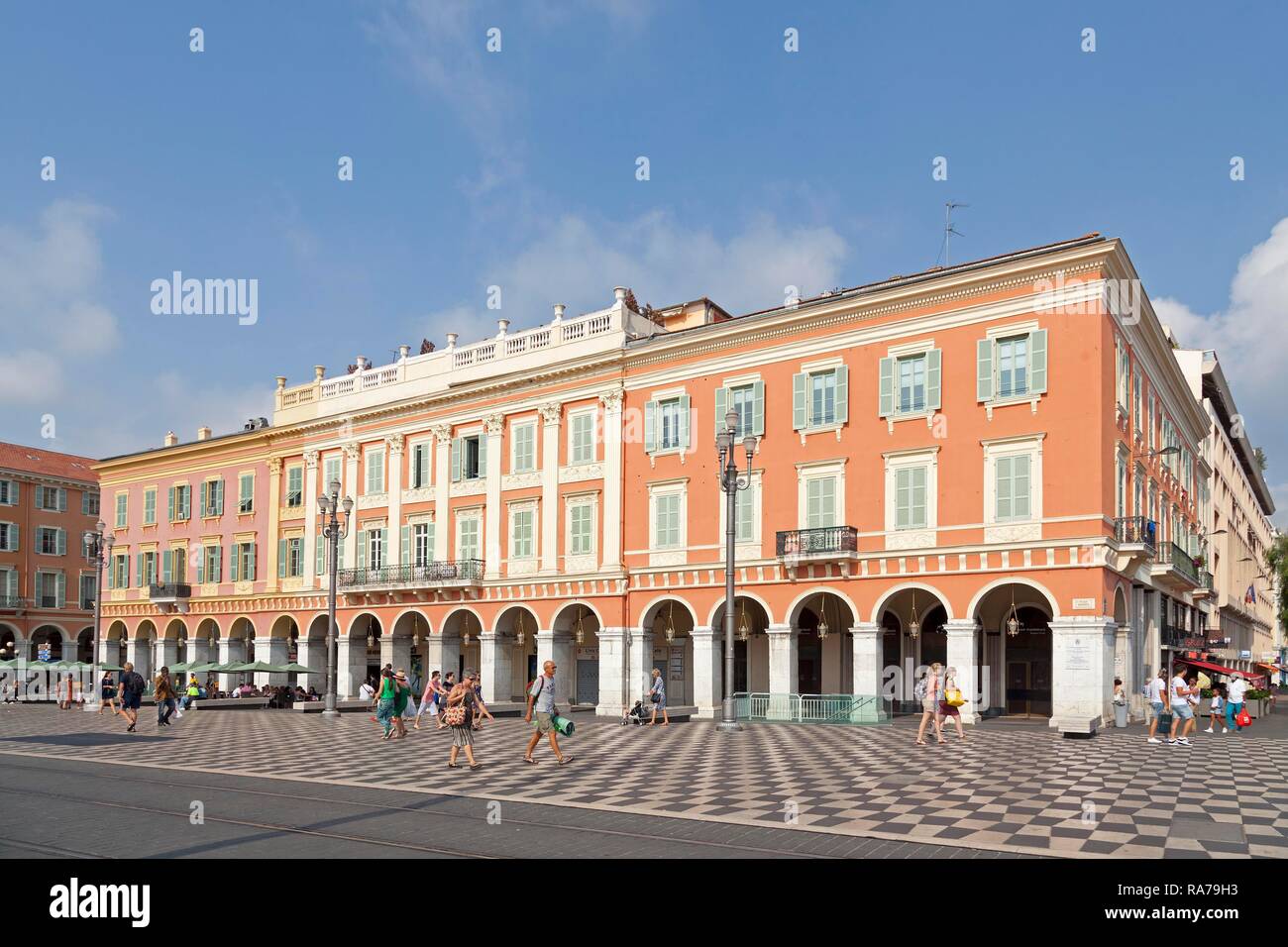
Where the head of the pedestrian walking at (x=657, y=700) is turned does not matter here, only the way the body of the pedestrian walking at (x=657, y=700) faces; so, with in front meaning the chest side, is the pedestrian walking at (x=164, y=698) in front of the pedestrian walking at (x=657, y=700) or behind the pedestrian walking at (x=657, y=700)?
in front

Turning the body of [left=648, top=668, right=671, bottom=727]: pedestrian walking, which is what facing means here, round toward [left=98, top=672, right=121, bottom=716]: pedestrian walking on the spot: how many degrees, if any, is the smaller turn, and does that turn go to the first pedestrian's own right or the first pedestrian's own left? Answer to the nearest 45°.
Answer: approximately 45° to the first pedestrian's own right
